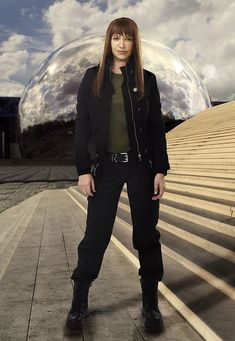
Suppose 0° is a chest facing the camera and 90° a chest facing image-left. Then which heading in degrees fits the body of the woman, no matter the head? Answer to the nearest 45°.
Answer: approximately 0°
